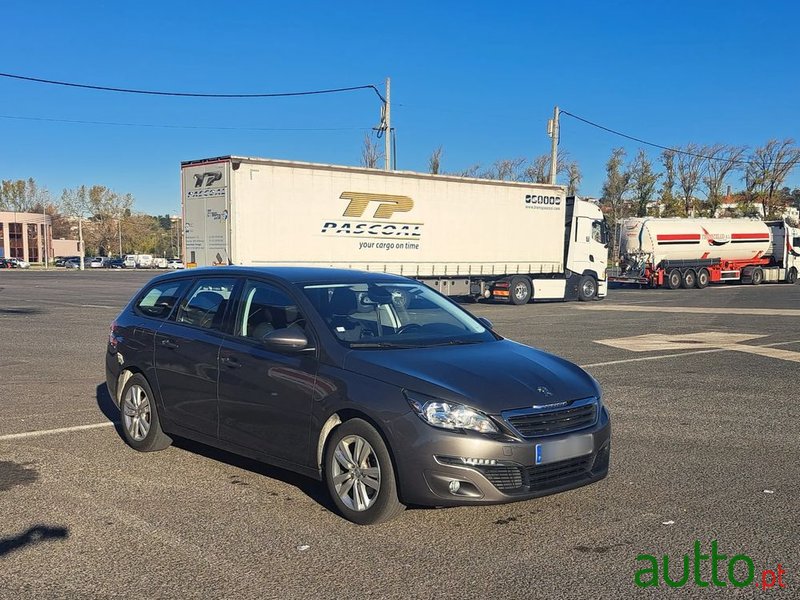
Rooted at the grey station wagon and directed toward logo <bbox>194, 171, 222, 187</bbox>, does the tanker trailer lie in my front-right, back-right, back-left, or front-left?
front-right

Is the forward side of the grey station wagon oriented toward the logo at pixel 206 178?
no

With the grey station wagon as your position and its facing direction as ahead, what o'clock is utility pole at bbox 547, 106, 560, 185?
The utility pole is roughly at 8 o'clock from the grey station wagon.

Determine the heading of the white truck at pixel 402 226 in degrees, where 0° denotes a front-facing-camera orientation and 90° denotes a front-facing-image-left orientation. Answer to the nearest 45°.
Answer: approximately 225°

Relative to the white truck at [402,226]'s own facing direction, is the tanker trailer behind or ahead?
ahead

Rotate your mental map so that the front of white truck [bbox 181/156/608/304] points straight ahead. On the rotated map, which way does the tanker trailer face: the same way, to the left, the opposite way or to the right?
the same way

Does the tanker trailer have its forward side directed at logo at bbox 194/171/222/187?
no

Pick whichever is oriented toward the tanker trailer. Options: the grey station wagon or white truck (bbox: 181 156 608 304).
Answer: the white truck

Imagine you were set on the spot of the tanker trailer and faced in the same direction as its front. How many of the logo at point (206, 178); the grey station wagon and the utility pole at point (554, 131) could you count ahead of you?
0

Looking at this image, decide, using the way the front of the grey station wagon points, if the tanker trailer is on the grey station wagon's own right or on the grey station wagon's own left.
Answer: on the grey station wagon's own left

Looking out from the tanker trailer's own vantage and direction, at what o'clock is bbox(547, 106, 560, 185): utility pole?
The utility pole is roughly at 6 o'clock from the tanker trailer.

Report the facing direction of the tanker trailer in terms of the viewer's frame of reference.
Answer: facing away from the viewer and to the right of the viewer

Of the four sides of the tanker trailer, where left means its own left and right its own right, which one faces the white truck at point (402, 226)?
back

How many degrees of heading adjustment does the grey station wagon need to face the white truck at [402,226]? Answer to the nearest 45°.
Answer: approximately 135° to its left

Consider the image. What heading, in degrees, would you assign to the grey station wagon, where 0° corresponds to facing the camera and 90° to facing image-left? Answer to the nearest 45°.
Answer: approximately 315°

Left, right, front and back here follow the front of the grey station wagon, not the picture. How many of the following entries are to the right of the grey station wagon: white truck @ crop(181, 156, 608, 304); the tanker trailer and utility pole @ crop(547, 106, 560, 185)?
0
